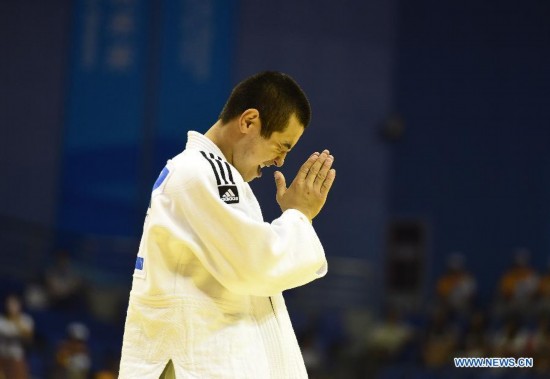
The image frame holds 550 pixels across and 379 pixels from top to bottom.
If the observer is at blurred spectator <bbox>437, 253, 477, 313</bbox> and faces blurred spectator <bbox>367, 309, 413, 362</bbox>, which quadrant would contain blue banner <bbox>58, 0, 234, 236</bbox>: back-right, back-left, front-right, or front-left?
front-right

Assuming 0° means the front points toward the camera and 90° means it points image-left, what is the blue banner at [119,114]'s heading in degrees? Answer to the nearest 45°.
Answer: approximately 0°

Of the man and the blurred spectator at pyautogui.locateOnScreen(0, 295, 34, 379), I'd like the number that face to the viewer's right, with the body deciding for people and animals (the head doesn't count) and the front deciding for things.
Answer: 1

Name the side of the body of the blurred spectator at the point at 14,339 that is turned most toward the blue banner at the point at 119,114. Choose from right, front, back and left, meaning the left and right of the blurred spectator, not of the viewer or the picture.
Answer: back

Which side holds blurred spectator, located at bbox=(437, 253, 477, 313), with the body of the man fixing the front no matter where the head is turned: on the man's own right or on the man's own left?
on the man's own left

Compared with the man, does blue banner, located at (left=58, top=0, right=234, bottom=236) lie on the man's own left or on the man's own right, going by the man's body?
on the man's own left

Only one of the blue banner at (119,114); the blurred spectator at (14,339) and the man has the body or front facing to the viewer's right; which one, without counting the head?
the man

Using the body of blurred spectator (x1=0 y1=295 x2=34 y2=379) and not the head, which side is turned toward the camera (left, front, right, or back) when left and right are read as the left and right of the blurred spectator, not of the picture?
front

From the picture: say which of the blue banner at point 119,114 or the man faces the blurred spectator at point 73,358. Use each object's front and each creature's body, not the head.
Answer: the blue banner

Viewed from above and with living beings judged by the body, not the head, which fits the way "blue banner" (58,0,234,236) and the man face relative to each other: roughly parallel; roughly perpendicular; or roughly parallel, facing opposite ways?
roughly perpendicular

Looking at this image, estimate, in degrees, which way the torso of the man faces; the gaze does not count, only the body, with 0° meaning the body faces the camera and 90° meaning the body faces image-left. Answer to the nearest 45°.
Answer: approximately 270°

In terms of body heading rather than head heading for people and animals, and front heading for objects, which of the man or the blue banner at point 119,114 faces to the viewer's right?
the man
